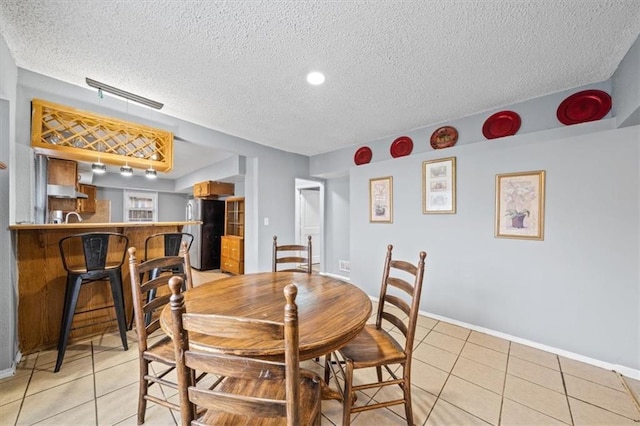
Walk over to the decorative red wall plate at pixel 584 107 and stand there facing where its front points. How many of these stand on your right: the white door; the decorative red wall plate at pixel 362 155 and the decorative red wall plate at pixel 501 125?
3

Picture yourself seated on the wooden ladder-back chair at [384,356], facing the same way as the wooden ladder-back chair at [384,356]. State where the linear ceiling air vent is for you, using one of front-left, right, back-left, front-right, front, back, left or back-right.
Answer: front-right

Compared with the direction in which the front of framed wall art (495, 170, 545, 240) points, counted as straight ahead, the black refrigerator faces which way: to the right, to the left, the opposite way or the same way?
to the left

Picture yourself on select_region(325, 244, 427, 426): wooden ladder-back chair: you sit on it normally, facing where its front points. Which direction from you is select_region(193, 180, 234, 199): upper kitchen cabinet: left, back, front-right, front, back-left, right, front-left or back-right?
right

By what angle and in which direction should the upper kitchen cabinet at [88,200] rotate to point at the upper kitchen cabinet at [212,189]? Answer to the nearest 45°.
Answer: approximately 45° to its left

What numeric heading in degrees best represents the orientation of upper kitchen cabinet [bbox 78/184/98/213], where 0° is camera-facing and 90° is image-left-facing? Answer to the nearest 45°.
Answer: approximately 0°

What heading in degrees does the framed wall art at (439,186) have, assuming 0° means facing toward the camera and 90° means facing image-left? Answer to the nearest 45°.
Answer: approximately 45°

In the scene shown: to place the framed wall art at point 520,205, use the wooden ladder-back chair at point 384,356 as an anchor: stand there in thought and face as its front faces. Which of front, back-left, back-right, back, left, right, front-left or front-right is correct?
back

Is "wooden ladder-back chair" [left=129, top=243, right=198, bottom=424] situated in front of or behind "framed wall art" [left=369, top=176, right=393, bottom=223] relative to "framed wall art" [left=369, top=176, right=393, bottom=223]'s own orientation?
in front

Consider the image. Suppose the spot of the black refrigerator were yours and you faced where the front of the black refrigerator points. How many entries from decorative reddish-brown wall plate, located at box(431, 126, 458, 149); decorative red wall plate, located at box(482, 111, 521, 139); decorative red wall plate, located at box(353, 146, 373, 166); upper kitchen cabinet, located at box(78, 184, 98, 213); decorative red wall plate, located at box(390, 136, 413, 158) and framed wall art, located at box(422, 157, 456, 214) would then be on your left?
5

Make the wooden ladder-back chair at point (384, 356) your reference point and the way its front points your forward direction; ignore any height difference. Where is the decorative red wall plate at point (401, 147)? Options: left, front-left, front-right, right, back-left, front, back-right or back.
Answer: back-right

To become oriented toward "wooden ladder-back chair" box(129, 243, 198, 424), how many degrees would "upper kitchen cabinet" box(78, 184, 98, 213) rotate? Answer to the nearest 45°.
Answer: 0° — it already faces it

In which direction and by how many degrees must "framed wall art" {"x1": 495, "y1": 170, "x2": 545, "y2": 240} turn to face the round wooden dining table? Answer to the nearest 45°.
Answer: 0° — it already faces it
